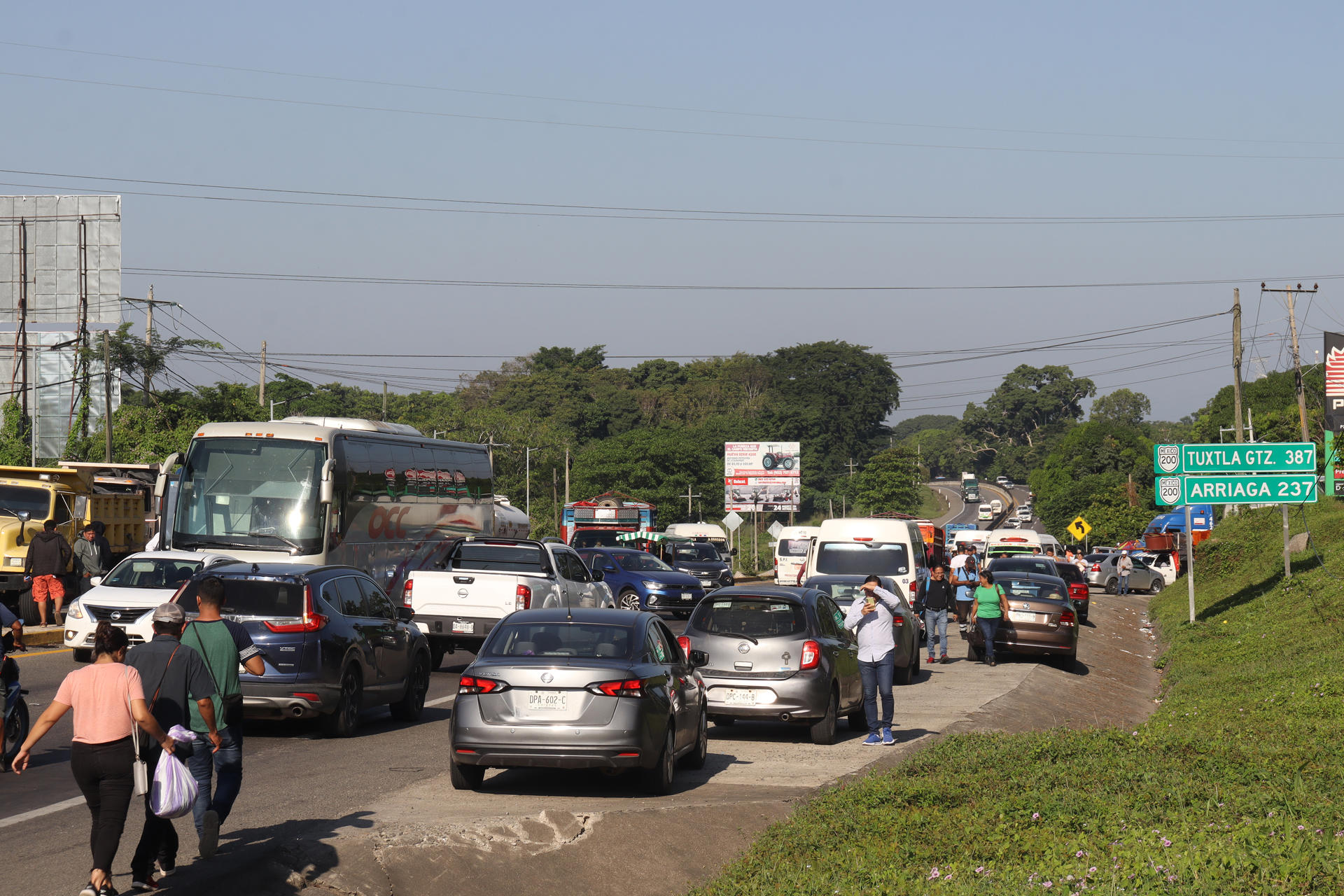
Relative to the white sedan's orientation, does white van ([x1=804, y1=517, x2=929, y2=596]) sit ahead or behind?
behind

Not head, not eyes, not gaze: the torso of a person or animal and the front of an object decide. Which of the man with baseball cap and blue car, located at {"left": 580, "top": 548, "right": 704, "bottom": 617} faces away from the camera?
the man with baseball cap

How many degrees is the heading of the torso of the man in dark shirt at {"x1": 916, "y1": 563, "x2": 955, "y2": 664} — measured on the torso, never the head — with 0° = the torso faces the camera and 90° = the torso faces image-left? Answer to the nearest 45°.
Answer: approximately 0°

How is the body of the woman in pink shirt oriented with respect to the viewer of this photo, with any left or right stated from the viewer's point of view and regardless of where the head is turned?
facing away from the viewer

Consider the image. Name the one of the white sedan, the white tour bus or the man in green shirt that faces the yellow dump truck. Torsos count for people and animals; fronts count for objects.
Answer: the man in green shirt

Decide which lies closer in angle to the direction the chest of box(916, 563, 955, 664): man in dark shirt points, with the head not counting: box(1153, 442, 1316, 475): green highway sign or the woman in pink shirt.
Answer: the woman in pink shirt

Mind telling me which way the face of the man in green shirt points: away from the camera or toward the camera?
away from the camera

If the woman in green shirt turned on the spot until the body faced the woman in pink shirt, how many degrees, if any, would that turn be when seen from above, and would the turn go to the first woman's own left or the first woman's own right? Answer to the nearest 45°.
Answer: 0° — they already face them

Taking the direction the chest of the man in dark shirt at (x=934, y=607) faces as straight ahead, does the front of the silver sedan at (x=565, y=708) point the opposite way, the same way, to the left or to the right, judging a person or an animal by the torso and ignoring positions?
the opposite way

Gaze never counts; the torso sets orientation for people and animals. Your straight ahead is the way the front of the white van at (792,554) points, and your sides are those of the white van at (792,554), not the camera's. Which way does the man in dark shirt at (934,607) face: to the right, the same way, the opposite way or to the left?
the opposite way

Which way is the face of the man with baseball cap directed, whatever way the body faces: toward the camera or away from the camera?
away from the camera

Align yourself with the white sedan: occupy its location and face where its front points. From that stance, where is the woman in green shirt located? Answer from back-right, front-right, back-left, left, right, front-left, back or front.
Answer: back-left

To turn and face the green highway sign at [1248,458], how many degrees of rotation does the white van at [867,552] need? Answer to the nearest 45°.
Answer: approximately 90° to its right

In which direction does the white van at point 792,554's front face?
away from the camera
